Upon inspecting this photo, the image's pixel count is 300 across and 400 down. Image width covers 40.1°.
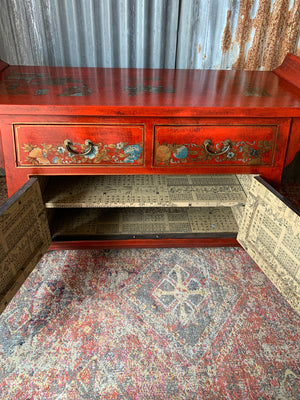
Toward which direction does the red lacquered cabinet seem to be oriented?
toward the camera
